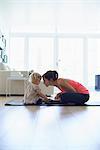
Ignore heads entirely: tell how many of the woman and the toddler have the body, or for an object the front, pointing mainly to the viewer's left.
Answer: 1

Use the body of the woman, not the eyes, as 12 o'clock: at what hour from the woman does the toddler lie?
The toddler is roughly at 12 o'clock from the woman.

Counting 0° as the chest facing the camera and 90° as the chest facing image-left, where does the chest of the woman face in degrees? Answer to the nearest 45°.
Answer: approximately 90°

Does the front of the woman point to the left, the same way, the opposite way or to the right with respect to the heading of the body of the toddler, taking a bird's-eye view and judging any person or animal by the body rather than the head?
the opposite way

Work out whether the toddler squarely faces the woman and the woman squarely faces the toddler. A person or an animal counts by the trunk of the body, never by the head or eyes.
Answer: yes

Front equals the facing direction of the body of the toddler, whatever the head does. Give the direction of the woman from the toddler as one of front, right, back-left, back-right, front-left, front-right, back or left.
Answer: front

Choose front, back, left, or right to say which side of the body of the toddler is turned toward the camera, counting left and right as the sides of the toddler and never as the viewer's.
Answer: right
